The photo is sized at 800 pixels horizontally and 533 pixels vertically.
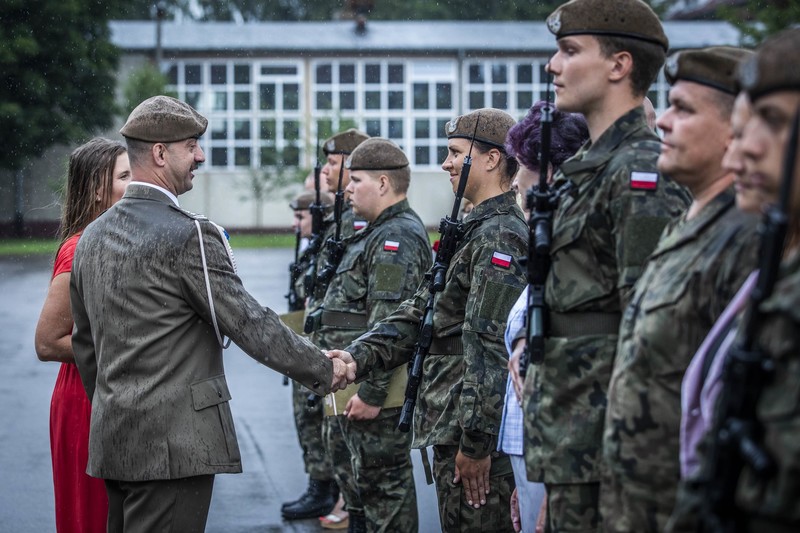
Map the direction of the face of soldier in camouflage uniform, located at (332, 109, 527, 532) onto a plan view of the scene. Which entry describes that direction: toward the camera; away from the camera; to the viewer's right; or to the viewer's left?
to the viewer's left

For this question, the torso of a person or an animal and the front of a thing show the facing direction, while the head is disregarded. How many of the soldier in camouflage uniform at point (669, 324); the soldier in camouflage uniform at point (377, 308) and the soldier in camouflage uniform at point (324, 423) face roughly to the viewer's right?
0

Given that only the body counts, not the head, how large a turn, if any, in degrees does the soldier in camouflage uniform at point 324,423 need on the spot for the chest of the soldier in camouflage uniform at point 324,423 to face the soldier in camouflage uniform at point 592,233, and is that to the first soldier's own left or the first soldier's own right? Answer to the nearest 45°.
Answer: approximately 90° to the first soldier's own left

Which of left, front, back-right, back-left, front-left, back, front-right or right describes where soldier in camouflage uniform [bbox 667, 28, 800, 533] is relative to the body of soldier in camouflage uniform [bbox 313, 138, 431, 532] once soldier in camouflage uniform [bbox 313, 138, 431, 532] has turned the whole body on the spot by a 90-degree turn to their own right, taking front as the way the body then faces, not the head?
back

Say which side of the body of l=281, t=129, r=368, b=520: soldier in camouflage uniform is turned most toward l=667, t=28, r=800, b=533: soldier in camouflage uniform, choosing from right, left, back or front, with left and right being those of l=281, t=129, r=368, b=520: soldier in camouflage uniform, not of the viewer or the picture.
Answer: left

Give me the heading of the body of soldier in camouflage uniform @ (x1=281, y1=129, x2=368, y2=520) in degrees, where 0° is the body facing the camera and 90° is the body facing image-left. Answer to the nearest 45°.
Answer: approximately 90°

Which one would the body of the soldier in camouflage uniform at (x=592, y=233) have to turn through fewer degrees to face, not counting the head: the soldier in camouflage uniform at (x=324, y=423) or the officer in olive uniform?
the officer in olive uniform

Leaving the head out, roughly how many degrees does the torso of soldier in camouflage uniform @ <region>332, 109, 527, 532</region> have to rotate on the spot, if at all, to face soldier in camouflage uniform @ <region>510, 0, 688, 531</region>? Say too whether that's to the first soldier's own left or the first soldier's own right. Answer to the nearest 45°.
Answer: approximately 90° to the first soldier's own left

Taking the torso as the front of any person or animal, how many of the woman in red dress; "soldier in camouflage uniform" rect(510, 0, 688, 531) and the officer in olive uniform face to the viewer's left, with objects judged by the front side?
1

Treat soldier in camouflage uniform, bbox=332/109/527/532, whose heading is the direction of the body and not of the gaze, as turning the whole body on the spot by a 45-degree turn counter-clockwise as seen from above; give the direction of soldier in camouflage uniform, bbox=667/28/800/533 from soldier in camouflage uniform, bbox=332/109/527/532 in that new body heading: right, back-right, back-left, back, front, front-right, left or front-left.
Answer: front-left

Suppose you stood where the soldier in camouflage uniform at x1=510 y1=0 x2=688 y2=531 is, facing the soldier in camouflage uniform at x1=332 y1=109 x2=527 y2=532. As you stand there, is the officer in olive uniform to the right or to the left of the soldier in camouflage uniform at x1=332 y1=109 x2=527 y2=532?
left

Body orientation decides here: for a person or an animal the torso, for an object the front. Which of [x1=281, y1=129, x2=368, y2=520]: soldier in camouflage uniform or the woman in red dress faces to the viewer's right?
the woman in red dress

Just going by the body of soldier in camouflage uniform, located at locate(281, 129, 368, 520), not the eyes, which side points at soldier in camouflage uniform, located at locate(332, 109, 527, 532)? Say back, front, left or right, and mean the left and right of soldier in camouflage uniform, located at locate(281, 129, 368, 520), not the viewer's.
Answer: left

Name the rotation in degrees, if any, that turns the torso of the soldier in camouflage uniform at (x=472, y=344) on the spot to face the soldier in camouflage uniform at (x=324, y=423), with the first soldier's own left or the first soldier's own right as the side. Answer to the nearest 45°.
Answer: approximately 90° to the first soldier's own right
